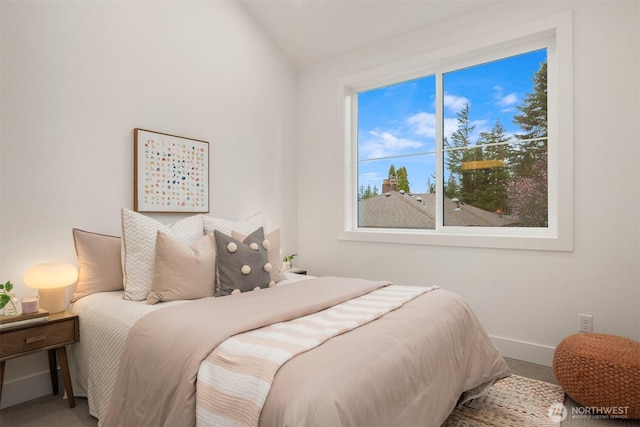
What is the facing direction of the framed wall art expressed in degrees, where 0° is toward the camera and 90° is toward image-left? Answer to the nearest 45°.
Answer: approximately 315°

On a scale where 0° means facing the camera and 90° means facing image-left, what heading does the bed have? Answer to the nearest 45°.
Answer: approximately 315°

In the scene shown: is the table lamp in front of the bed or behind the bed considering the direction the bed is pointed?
behind

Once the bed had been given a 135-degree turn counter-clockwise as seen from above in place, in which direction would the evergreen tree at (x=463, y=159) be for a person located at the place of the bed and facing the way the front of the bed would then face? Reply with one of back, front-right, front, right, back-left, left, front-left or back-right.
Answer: front-right

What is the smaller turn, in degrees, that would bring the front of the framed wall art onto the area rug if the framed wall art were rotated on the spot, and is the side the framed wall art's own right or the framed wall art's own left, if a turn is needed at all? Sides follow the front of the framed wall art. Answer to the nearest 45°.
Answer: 0° — it already faces it

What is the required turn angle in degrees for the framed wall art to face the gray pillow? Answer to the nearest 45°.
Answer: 0° — it already faces it
